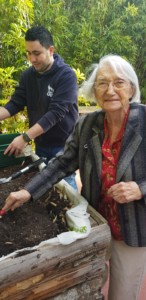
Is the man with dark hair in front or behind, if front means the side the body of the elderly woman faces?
behind

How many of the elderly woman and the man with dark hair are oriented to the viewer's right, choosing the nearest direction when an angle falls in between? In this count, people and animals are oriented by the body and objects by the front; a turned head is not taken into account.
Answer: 0

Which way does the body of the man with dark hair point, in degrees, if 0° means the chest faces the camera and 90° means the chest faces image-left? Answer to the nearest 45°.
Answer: approximately 45°

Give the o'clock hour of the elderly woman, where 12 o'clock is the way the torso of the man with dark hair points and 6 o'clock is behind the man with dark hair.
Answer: The elderly woman is roughly at 10 o'clock from the man with dark hair.

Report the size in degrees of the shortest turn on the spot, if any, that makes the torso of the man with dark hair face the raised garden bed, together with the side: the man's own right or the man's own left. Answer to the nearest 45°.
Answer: approximately 45° to the man's own left

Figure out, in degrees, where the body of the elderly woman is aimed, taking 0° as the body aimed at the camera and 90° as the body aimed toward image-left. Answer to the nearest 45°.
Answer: approximately 0°
